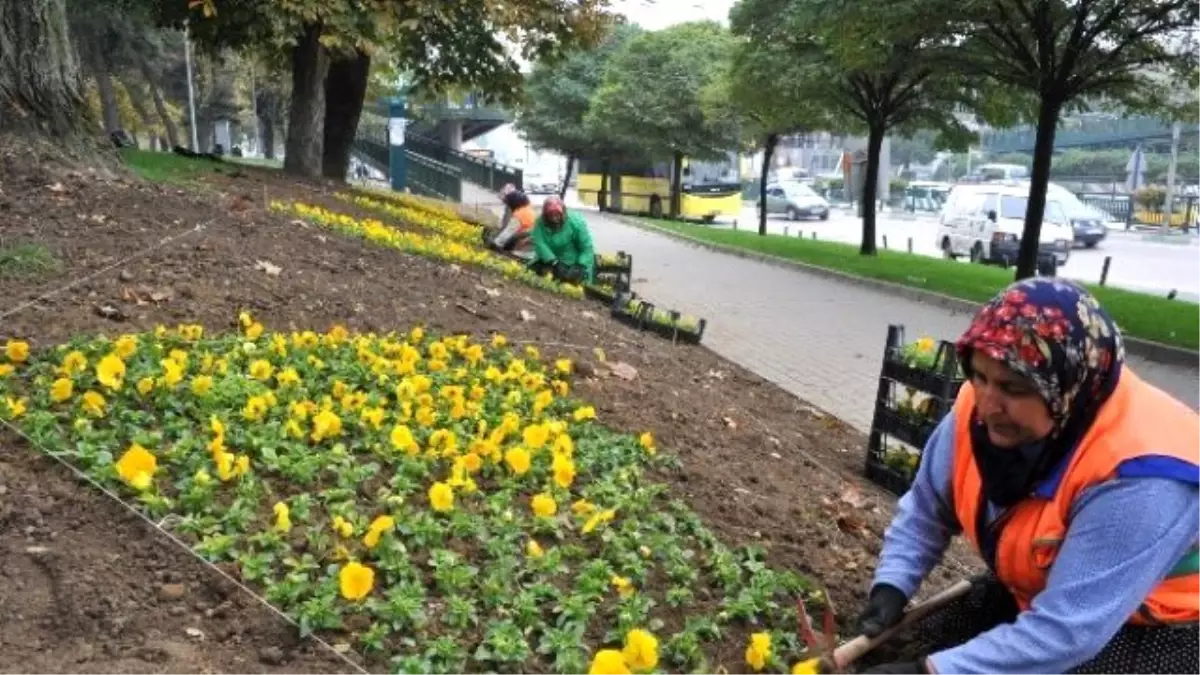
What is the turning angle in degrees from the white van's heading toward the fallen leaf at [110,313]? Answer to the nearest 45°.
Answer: approximately 45° to its right

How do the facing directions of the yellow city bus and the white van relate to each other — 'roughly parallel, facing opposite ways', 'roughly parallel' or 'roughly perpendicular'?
roughly parallel

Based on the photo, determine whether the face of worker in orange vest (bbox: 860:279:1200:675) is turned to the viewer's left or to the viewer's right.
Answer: to the viewer's left

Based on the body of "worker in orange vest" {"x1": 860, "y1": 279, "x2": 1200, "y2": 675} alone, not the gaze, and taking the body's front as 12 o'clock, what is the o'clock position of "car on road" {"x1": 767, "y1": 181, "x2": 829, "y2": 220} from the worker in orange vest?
The car on road is roughly at 4 o'clock from the worker in orange vest.

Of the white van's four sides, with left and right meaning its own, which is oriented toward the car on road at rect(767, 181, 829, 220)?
back

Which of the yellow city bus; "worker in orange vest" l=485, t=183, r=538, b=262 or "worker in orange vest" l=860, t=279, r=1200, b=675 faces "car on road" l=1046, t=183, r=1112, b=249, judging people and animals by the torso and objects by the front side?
the yellow city bus

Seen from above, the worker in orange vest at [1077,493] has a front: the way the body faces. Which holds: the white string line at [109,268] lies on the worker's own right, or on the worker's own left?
on the worker's own right

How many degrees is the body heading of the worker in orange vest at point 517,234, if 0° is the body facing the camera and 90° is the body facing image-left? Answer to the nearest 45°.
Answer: approximately 90°

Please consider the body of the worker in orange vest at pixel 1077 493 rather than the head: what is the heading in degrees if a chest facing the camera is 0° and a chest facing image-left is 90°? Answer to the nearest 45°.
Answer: approximately 45°
